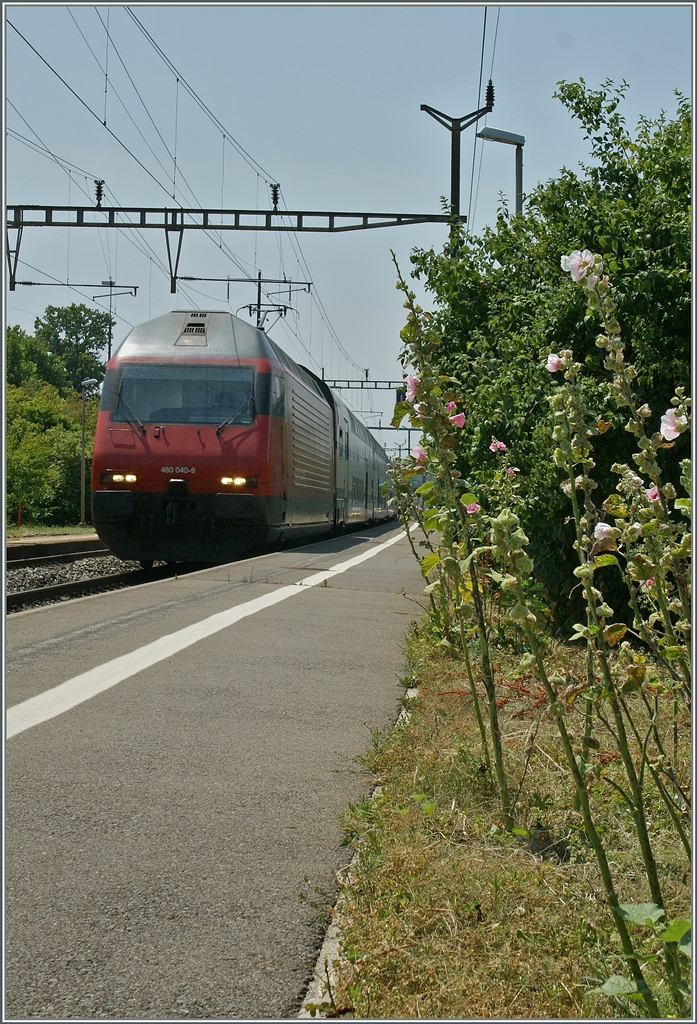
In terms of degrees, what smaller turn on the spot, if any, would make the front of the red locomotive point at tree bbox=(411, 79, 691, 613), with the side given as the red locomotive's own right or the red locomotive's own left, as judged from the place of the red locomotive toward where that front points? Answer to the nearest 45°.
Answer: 0° — it already faces it

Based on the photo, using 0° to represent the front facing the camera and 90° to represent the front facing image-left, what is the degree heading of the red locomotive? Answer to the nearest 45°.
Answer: approximately 0°

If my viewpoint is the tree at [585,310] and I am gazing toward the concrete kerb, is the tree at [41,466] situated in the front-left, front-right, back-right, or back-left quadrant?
back-right
